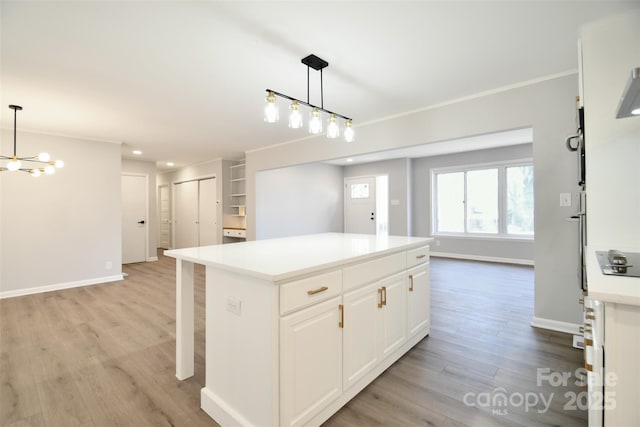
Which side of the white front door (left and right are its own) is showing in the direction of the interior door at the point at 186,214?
right

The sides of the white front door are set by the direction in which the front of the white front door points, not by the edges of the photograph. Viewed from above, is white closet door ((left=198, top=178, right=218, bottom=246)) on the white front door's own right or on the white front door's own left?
on the white front door's own right

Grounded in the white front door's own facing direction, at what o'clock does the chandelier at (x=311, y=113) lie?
The chandelier is roughly at 12 o'clock from the white front door.

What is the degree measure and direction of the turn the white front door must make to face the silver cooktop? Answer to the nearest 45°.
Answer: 0° — it already faces it

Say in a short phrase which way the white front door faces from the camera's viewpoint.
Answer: facing the viewer

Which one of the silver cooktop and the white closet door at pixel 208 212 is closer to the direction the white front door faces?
the silver cooktop

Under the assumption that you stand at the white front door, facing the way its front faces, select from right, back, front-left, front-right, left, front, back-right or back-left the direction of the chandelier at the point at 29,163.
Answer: front-right

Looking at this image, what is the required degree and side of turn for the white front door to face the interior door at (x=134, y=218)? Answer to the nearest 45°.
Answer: approximately 90° to its right

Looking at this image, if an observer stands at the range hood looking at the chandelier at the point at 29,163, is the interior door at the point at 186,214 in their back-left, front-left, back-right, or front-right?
front-right

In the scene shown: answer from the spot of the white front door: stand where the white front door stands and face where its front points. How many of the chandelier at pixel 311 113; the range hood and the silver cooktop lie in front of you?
3

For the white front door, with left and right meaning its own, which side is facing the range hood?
front

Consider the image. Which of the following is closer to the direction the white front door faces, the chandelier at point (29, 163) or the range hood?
the range hood

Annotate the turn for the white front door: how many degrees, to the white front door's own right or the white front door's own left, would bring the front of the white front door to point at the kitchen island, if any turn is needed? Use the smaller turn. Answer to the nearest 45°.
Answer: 0° — it already faces it

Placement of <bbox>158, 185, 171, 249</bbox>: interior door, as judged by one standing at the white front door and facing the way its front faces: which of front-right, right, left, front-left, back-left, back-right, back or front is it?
right
